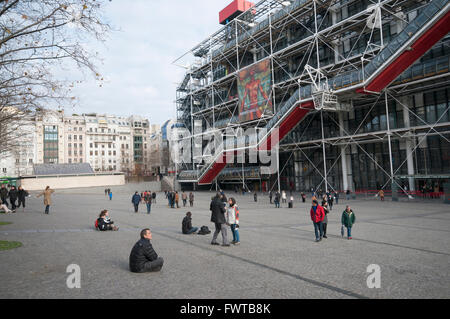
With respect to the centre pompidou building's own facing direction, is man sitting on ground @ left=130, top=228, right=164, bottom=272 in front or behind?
in front

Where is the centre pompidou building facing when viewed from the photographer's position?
facing the viewer and to the left of the viewer

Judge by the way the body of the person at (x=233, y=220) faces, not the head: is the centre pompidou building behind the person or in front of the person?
behind

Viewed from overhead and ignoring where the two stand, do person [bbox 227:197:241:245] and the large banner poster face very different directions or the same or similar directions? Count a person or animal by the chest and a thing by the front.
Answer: same or similar directions

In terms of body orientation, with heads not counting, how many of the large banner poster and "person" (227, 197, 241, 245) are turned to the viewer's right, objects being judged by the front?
0

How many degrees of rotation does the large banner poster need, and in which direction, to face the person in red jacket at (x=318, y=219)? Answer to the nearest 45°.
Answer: approximately 45° to its left

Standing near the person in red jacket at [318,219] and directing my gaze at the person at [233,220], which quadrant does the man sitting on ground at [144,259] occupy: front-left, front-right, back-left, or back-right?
front-left

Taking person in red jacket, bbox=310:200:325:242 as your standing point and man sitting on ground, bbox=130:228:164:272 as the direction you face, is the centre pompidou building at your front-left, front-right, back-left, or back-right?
back-right

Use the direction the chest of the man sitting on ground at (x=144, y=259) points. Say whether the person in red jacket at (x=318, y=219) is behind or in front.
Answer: in front

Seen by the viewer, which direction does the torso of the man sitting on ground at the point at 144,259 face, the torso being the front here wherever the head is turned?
to the viewer's right

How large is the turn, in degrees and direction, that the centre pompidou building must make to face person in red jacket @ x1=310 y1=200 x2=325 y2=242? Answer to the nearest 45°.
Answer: approximately 45° to its left

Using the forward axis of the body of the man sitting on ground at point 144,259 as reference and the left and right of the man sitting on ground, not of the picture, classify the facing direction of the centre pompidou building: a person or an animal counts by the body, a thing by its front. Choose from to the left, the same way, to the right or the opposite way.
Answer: the opposite way

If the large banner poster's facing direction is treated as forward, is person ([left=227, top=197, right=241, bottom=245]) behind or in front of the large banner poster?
in front

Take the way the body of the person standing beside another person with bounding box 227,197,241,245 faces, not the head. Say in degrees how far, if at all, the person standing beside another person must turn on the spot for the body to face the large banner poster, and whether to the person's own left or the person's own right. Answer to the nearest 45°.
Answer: approximately 135° to the person's own right
